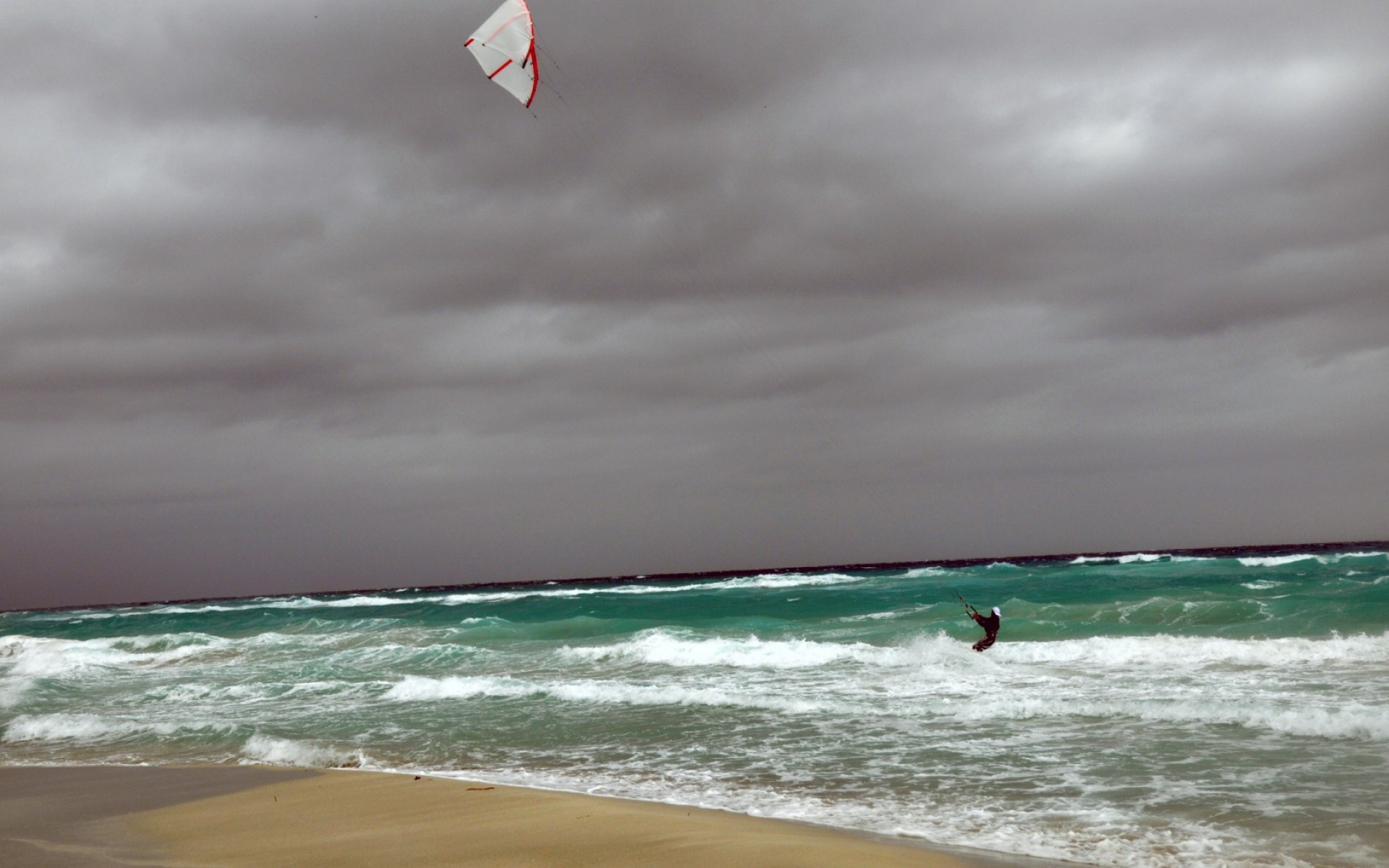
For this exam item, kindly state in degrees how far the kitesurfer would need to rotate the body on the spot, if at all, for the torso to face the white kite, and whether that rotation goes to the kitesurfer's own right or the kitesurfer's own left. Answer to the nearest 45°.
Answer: approximately 45° to the kitesurfer's own left

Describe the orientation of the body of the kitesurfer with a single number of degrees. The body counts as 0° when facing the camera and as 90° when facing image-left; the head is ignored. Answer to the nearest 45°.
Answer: approximately 90°
